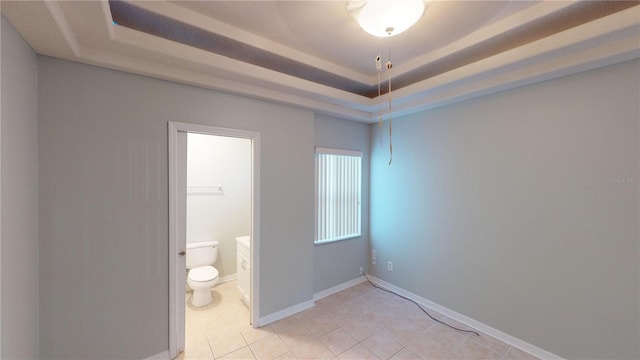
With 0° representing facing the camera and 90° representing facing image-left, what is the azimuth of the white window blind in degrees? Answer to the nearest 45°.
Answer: approximately 315°

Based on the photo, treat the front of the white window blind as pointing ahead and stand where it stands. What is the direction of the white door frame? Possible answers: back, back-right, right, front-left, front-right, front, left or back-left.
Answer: right

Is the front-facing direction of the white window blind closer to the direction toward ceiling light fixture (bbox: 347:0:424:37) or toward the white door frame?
the ceiling light fixture

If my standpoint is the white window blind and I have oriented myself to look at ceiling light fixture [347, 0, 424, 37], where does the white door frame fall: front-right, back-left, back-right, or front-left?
front-right

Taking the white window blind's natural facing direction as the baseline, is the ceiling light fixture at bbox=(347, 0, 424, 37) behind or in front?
in front
